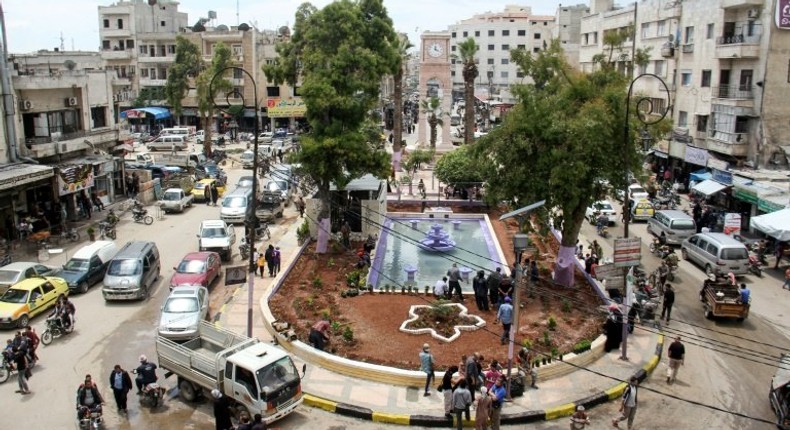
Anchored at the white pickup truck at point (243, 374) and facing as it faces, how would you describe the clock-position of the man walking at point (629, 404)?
The man walking is roughly at 11 o'clock from the white pickup truck.

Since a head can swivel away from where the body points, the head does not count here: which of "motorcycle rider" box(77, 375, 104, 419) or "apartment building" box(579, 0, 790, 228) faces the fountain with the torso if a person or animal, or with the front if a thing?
the apartment building

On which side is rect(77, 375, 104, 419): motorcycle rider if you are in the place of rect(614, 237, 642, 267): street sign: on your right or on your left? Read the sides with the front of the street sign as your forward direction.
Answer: on your right

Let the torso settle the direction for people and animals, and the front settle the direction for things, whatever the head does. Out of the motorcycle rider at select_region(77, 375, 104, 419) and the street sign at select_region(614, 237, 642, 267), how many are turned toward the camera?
2

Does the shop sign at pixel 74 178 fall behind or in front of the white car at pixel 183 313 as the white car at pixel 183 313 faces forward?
behind

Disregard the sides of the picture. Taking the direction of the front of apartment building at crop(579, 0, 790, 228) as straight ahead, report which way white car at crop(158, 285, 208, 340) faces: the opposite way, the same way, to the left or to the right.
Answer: to the left

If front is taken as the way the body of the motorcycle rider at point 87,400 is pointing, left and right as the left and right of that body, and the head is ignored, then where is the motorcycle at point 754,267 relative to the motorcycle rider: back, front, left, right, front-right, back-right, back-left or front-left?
left

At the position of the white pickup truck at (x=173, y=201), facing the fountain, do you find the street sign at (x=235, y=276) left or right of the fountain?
right

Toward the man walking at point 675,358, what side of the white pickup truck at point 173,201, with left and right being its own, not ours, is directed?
left

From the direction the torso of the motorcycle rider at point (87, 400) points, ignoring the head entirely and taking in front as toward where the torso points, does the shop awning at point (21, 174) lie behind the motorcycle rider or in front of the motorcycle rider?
behind
